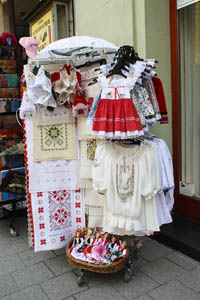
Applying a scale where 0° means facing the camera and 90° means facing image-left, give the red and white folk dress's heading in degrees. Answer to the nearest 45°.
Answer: approximately 0°

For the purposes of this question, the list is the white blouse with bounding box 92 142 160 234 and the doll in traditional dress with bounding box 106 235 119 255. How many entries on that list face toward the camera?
2

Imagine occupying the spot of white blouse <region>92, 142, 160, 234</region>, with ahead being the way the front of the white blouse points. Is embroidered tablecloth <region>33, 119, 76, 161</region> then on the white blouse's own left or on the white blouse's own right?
on the white blouse's own right
